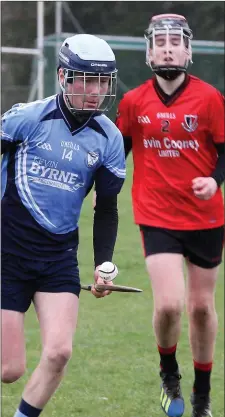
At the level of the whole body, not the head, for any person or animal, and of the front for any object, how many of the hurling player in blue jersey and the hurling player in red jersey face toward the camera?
2

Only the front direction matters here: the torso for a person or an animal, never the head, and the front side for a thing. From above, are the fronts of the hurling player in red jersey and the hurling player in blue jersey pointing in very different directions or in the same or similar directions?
same or similar directions

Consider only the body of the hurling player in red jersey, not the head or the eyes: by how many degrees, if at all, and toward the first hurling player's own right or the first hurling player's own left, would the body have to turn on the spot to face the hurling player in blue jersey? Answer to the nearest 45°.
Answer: approximately 45° to the first hurling player's own right

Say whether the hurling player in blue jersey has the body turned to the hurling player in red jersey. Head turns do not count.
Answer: no

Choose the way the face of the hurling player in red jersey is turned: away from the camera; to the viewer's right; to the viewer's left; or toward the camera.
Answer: toward the camera

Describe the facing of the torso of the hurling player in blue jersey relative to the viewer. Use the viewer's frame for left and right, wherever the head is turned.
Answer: facing the viewer
